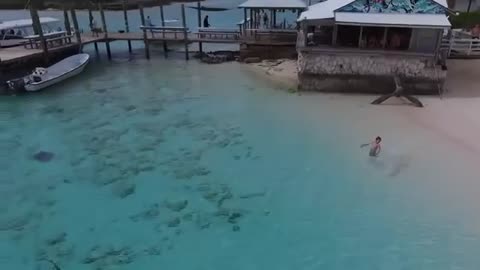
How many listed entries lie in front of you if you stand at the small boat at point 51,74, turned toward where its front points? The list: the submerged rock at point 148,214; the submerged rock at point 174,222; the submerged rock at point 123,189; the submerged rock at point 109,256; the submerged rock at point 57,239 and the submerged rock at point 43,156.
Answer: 0

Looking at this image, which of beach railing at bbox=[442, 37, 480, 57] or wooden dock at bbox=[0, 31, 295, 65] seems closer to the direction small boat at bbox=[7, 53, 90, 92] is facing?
the wooden dock

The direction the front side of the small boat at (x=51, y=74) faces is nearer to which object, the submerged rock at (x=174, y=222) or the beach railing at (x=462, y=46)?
the beach railing

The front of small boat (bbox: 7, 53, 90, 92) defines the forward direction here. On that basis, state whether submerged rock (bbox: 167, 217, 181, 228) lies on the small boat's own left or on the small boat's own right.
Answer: on the small boat's own right

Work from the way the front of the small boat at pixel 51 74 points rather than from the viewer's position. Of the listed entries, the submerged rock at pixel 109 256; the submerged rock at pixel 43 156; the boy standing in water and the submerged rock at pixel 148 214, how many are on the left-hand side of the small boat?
0

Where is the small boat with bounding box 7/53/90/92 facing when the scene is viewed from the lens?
facing away from the viewer and to the right of the viewer

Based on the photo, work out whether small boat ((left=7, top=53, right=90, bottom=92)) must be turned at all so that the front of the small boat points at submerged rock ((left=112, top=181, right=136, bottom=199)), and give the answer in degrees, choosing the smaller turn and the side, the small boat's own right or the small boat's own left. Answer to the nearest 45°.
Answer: approximately 135° to the small boat's own right

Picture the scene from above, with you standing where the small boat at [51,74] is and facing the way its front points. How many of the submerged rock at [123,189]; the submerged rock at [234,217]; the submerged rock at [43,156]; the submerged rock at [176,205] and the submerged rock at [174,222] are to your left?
0

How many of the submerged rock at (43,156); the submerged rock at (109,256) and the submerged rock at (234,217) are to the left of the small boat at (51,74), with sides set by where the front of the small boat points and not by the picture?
0

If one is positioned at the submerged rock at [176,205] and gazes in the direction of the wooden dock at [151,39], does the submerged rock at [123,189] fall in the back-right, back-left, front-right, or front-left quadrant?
front-left

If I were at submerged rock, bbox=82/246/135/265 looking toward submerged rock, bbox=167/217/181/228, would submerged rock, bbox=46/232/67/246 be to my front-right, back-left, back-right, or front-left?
back-left

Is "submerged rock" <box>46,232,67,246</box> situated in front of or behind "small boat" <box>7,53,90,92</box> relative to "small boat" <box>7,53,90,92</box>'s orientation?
behind

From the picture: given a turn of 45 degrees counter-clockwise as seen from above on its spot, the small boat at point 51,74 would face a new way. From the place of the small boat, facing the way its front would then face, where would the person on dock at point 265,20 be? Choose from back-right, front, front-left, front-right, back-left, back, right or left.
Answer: right

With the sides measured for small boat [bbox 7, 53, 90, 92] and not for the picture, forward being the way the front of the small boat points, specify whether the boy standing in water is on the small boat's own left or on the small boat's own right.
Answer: on the small boat's own right

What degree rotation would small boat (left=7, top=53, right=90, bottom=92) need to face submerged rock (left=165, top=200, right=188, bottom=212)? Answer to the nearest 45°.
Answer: approximately 135° to its right
